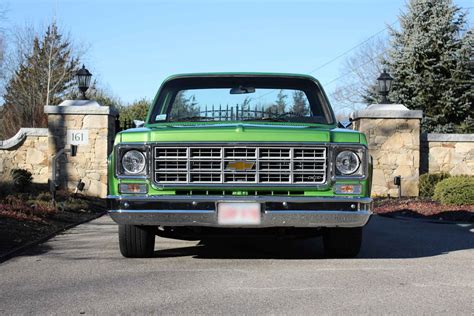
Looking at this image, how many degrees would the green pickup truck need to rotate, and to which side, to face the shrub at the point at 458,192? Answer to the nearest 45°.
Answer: approximately 135° to its left

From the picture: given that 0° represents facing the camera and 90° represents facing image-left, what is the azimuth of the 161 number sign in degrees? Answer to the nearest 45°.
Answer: approximately 0°

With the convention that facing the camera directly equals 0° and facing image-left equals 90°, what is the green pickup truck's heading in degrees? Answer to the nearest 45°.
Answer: approximately 0°

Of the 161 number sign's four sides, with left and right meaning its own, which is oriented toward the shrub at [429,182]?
left

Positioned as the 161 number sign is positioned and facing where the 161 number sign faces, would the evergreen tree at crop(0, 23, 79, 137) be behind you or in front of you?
behind
